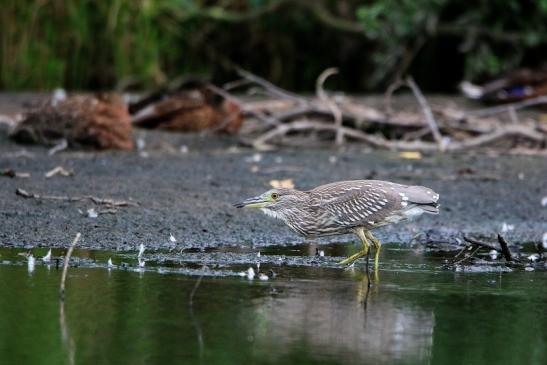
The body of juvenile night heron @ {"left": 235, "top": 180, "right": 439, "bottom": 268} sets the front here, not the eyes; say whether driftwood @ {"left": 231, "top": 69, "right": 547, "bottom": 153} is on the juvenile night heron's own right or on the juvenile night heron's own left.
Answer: on the juvenile night heron's own right

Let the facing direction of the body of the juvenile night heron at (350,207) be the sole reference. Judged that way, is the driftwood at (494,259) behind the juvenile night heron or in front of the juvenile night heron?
behind

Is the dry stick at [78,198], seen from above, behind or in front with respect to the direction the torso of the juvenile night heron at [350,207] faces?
in front

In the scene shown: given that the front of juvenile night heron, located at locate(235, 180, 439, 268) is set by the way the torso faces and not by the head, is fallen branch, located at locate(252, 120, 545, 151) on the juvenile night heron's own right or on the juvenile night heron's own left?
on the juvenile night heron's own right

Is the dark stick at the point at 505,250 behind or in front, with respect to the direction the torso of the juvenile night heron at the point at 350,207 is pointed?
behind

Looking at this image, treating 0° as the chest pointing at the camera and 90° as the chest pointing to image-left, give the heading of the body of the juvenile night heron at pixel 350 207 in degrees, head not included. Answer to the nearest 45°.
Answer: approximately 90°
